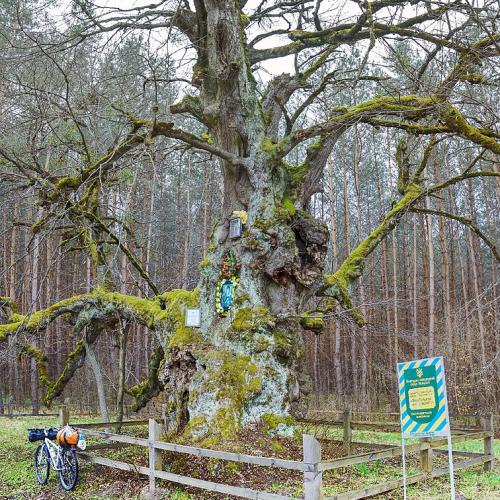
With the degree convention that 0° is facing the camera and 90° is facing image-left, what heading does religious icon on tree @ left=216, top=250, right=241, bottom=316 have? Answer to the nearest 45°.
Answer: approximately 0°

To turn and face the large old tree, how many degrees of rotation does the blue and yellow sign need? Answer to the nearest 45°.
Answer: approximately 135° to its right

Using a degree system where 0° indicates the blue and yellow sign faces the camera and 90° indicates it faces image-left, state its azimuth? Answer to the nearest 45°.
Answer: approximately 0°

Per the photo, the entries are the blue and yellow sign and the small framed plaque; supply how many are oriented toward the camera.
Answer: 2
